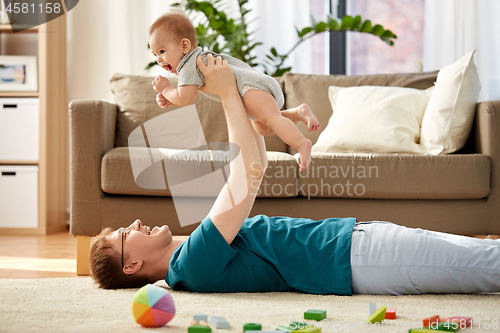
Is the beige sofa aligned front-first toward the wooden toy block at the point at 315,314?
yes

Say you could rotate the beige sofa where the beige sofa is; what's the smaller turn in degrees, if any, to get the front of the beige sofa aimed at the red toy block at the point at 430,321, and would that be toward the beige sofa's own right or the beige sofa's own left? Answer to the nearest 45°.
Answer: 0° — it already faces it

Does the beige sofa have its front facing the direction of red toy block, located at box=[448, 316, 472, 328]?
yes

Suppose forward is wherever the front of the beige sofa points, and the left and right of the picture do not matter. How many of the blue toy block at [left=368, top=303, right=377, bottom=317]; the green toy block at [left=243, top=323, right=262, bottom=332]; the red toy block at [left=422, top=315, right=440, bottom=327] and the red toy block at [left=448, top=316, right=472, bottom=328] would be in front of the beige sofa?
4

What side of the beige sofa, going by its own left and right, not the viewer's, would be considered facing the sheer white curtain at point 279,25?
back

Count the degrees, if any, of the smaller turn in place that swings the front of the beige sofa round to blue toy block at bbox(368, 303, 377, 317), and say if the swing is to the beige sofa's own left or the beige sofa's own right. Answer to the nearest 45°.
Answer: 0° — it already faces it

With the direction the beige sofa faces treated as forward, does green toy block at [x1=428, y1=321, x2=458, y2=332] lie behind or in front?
in front

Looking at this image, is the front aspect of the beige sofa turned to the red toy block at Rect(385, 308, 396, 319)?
yes

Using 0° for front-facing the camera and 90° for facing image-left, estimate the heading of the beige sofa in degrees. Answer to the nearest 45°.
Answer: approximately 0°
